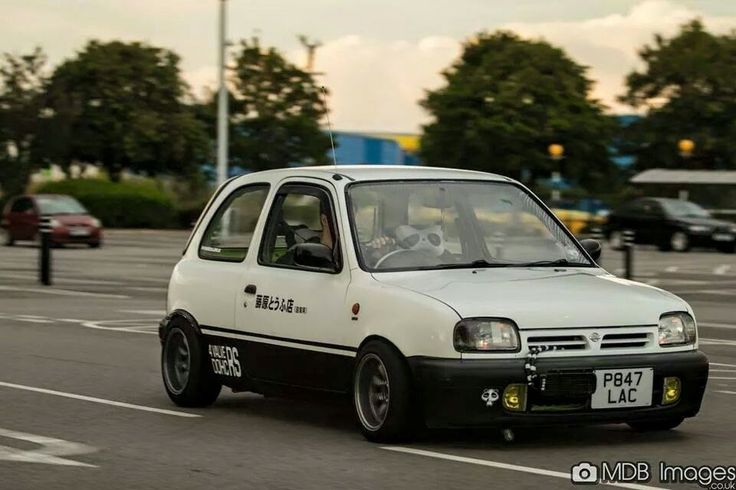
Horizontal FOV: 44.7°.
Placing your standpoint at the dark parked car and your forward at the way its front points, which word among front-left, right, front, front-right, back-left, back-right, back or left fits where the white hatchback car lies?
front-right

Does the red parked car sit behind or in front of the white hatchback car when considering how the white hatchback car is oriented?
behind

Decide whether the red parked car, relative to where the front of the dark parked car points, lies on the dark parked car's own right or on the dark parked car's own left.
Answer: on the dark parked car's own right

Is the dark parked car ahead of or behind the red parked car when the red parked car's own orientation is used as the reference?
ahead

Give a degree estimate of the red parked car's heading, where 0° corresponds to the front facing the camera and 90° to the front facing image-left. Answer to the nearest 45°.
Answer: approximately 315°

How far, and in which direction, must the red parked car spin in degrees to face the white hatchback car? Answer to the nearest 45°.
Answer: approximately 45° to its right

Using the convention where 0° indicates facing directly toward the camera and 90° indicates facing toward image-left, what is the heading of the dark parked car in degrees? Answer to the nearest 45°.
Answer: approximately 315°
